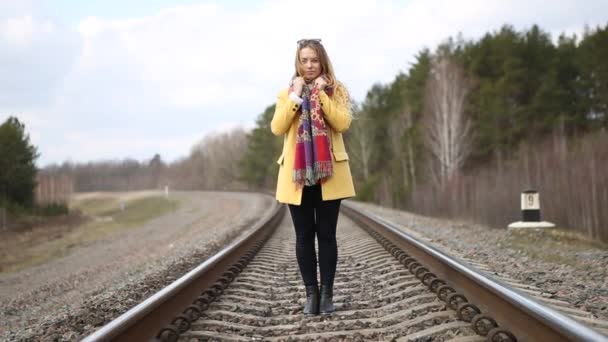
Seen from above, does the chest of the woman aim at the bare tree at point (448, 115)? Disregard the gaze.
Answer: no

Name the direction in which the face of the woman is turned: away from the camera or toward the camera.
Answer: toward the camera

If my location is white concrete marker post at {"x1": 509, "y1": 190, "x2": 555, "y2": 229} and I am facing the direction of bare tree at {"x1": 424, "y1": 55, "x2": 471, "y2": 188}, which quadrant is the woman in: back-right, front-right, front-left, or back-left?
back-left

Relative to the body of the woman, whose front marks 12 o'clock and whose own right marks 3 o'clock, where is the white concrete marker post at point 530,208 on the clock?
The white concrete marker post is roughly at 7 o'clock from the woman.

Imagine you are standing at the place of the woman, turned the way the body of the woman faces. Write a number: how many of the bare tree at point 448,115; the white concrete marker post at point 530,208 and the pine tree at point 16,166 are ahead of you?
0

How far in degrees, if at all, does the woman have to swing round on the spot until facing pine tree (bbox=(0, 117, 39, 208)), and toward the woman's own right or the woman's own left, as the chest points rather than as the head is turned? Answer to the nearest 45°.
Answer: approximately 135° to the woman's own right

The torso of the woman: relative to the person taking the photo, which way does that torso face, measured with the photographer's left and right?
facing the viewer
